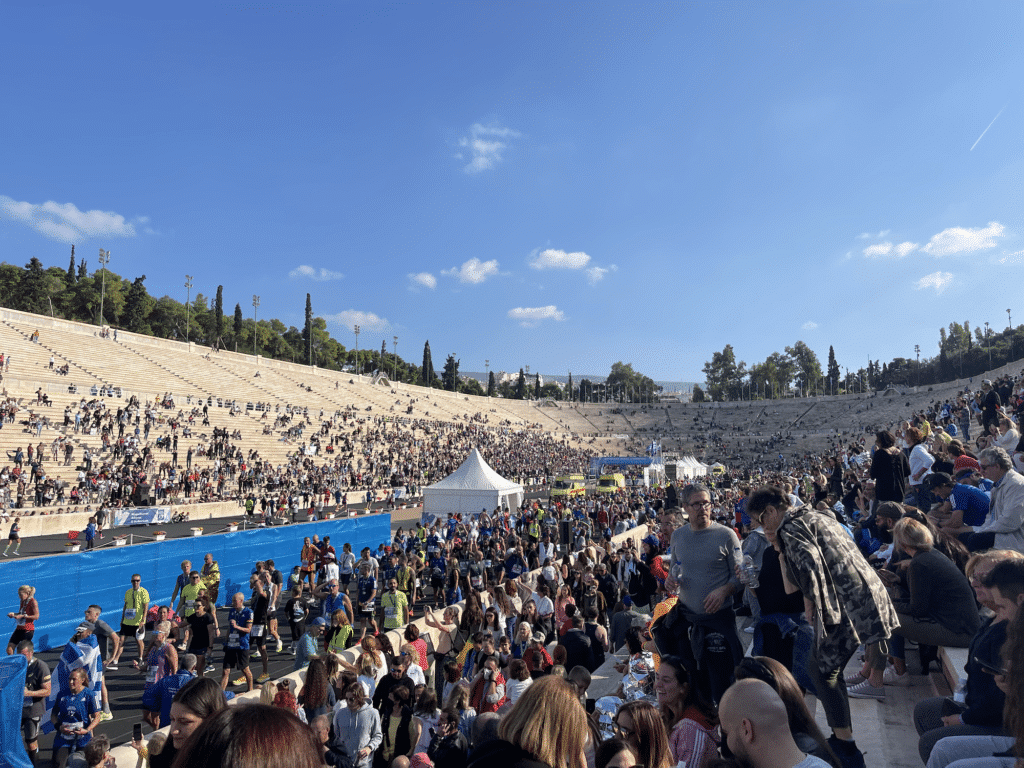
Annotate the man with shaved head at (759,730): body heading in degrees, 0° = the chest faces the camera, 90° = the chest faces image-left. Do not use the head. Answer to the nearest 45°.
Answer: approximately 135°

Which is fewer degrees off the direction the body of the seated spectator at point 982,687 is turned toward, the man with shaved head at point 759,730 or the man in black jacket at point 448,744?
the man in black jacket

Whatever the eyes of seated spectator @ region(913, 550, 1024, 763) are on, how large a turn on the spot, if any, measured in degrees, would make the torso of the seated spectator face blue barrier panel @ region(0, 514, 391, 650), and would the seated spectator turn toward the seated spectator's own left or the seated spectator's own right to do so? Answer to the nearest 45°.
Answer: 0° — they already face it

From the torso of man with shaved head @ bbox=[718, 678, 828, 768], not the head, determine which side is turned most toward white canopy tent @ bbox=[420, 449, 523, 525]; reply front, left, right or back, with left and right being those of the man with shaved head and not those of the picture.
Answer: front

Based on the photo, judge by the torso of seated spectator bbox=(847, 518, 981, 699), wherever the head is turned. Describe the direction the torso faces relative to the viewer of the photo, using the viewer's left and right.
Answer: facing to the left of the viewer

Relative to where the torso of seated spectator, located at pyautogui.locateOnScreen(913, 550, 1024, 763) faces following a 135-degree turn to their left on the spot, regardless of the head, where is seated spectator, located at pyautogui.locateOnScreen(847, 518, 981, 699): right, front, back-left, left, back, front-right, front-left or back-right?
back-left

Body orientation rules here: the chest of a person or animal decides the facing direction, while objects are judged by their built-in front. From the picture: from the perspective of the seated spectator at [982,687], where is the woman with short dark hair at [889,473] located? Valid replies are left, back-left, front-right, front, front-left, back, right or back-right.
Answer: right

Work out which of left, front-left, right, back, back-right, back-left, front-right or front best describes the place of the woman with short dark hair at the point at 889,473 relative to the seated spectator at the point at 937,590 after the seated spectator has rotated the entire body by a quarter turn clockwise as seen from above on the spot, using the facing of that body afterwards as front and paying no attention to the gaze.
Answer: front

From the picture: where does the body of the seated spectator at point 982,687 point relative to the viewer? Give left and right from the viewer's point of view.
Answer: facing to the left of the viewer

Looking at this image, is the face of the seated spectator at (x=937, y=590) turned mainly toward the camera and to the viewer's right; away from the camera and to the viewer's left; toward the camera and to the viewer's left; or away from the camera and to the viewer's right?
away from the camera and to the viewer's left
